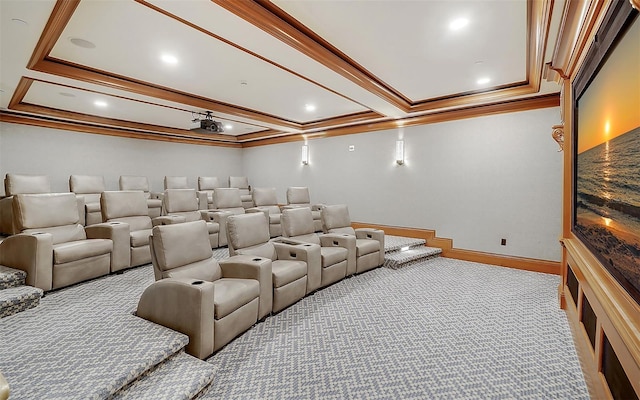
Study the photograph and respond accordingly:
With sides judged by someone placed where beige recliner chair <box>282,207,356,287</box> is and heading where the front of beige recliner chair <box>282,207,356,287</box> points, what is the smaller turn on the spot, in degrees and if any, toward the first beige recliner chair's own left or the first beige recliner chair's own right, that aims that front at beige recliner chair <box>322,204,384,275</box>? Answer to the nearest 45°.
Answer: approximately 90° to the first beige recliner chair's own left

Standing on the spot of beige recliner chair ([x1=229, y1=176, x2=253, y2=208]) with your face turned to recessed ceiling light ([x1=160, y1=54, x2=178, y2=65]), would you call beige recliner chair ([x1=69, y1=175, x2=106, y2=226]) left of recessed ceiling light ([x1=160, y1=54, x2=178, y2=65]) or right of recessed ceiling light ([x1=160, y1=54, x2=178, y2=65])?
right

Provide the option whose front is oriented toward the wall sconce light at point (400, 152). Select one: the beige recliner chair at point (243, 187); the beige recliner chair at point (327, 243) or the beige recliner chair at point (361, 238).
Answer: the beige recliner chair at point (243, 187)

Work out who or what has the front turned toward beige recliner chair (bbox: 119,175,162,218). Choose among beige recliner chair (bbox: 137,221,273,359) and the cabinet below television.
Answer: the cabinet below television

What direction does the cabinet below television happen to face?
to the viewer's left

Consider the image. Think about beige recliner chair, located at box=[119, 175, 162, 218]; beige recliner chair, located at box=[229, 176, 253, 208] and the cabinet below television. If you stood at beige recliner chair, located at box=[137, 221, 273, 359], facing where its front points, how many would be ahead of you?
1

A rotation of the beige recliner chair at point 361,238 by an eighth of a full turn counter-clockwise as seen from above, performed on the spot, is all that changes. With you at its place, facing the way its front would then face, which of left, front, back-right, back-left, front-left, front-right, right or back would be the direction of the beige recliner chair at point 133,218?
back

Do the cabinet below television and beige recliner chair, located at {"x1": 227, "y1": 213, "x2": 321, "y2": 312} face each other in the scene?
yes

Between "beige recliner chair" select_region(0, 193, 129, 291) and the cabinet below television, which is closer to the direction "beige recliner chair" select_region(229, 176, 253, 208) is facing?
the cabinet below television

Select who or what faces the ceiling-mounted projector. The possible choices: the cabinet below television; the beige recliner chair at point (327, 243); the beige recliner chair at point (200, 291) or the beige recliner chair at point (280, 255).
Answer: the cabinet below television

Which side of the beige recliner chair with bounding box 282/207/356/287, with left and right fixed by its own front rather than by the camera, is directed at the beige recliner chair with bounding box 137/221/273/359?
right

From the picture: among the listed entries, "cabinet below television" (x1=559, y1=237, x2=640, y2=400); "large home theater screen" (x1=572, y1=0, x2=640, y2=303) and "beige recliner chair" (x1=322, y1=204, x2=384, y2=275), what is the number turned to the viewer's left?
2
